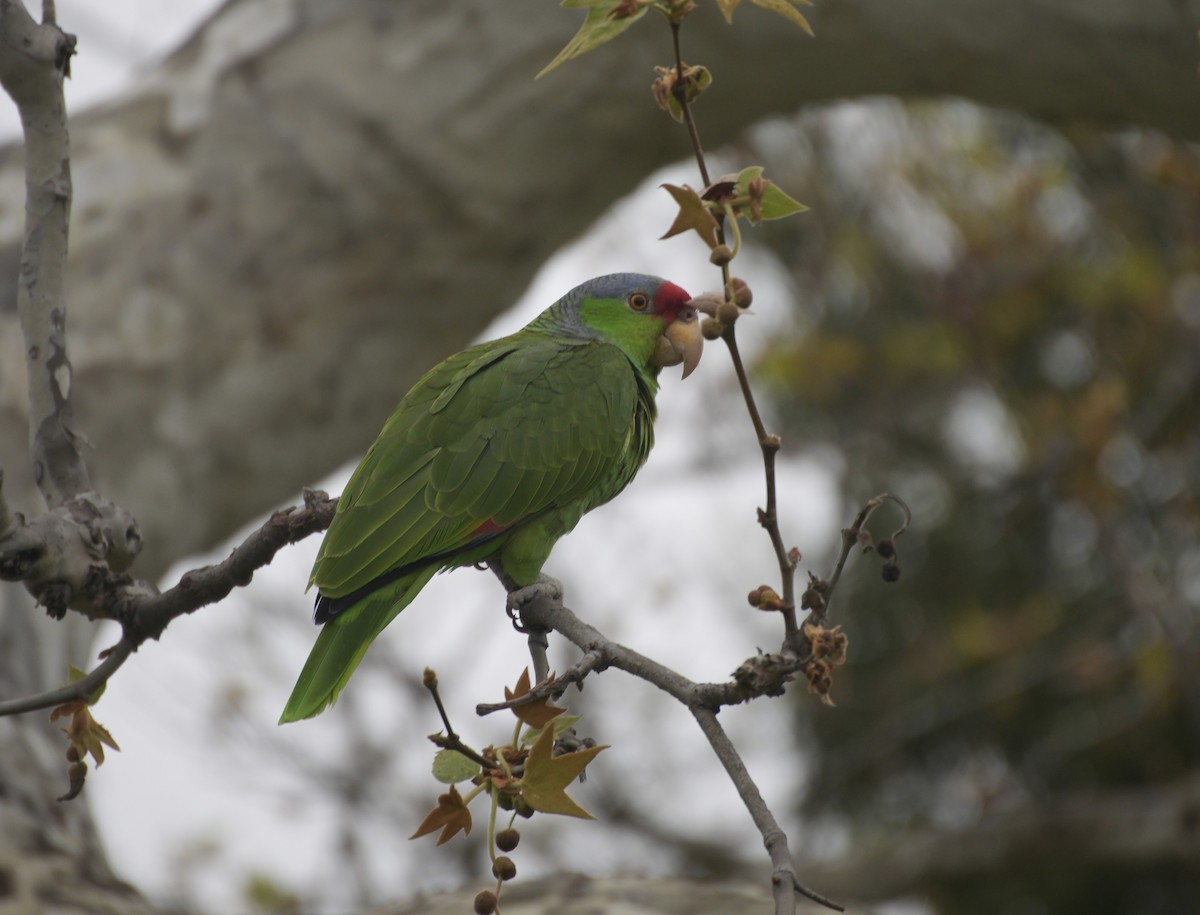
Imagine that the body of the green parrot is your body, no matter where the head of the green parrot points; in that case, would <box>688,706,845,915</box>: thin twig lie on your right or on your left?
on your right

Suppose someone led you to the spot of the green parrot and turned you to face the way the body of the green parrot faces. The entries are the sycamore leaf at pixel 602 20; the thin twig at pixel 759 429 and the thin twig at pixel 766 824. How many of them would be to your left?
0

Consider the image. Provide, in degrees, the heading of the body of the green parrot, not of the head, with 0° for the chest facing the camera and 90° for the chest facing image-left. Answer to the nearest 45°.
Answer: approximately 270°

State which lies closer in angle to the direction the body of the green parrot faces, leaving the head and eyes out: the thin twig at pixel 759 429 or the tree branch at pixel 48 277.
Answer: the thin twig

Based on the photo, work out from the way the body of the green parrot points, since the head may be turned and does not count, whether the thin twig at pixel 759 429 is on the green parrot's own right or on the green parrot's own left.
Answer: on the green parrot's own right

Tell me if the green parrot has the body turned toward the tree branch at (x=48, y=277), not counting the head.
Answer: no
